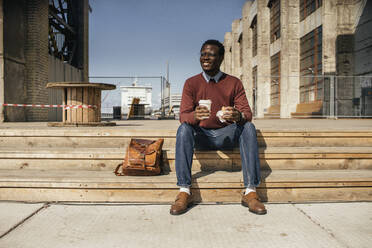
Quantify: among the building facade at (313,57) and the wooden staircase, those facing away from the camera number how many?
0

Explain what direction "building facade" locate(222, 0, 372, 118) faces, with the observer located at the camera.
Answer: facing the viewer and to the left of the viewer

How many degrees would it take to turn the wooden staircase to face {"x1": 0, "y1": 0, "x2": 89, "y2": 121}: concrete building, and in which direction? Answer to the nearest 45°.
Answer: approximately 135° to its right

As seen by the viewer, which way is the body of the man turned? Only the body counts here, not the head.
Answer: toward the camera

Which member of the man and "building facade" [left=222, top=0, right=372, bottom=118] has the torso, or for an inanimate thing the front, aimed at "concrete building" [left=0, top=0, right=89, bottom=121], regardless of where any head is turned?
the building facade

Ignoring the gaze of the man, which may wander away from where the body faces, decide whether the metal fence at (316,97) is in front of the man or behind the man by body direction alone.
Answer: behind

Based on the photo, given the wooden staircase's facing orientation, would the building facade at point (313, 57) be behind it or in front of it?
behind

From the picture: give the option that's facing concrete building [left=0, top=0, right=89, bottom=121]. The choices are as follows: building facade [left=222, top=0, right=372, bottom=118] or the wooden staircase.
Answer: the building facade

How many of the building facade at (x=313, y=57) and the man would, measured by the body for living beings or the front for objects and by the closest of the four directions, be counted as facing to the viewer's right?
0

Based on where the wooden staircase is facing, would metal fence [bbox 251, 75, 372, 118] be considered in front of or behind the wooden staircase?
behind

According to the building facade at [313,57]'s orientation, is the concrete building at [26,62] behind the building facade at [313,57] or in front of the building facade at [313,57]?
in front

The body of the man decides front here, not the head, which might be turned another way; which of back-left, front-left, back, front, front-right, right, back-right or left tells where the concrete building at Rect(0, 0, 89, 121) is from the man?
back-right

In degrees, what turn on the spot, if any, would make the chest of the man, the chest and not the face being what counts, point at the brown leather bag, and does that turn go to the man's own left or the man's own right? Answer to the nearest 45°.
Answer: approximately 90° to the man's own right

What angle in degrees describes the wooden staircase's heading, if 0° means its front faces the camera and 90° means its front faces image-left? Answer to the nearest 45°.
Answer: approximately 0°

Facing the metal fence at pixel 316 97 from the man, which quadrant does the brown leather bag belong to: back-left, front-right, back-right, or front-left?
back-left
